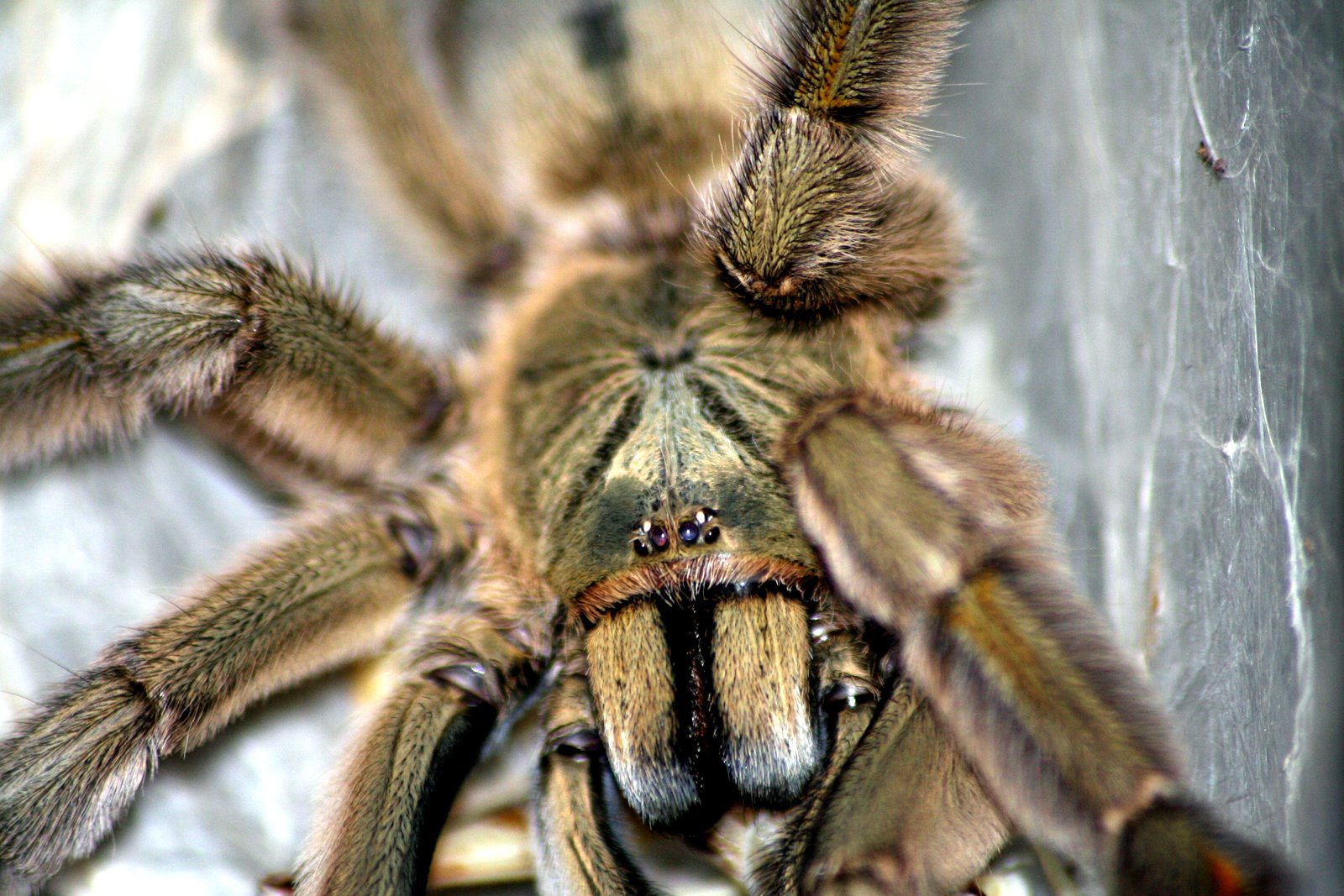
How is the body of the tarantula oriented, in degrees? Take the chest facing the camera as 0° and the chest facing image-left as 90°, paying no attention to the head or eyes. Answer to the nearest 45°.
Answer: approximately 0°
